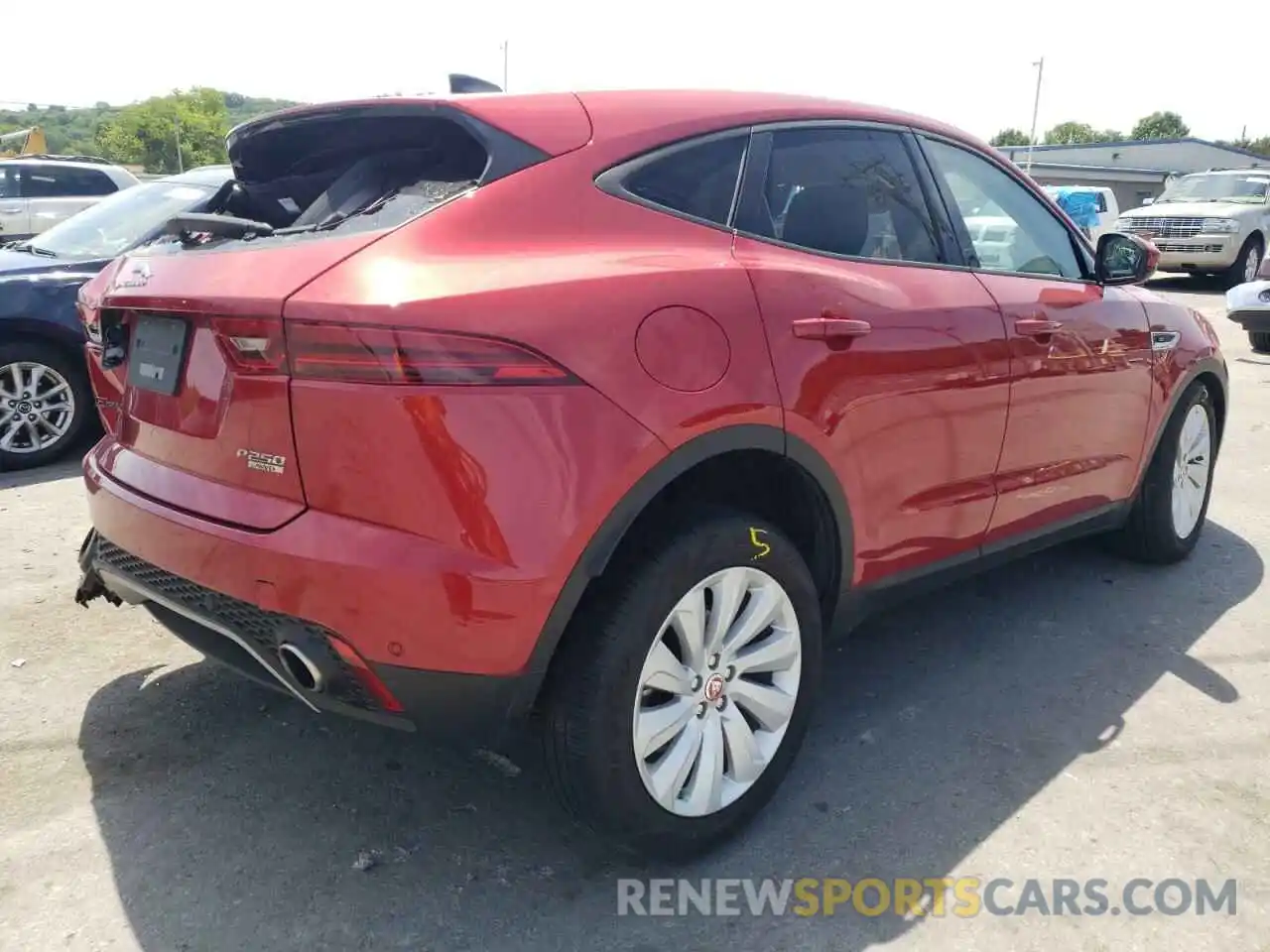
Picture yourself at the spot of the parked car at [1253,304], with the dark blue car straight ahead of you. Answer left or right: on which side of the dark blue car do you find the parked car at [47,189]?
right

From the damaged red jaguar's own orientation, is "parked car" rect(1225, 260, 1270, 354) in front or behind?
in front

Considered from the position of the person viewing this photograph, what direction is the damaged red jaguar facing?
facing away from the viewer and to the right of the viewer

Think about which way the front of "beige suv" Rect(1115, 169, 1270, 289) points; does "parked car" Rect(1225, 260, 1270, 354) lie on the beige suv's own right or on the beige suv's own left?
on the beige suv's own left

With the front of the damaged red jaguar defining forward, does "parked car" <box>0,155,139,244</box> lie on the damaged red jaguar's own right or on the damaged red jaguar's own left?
on the damaged red jaguar's own left

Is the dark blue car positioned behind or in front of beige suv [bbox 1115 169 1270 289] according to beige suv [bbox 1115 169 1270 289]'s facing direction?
in front

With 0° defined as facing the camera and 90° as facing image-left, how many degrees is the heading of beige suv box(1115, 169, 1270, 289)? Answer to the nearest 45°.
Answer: approximately 45°

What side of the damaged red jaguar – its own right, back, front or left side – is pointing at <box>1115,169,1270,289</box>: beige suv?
front

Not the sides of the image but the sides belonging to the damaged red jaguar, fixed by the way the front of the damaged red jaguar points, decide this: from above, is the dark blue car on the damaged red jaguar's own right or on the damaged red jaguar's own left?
on the damaged red jaguar's own left
